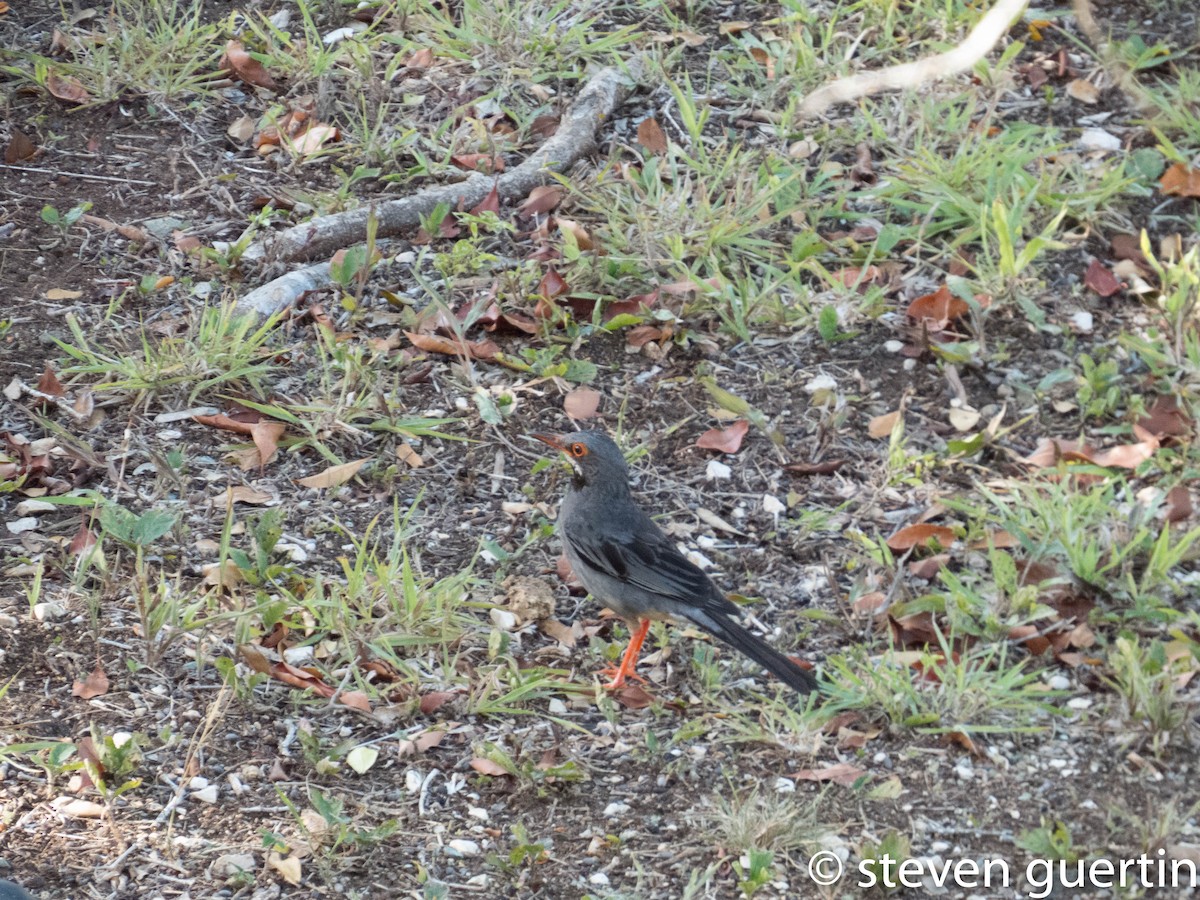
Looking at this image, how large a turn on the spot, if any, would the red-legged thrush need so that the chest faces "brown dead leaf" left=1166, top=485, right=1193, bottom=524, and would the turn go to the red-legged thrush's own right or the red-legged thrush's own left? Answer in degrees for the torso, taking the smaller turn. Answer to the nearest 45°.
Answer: approximately 180°

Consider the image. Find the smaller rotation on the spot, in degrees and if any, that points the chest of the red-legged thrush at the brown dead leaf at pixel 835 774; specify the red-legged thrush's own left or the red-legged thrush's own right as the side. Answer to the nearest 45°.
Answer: approximately 135° to the red-legged thrush's own left

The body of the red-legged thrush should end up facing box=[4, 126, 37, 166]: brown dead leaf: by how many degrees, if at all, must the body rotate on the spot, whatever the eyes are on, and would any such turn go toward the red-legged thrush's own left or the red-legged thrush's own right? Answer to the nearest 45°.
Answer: approximately 45° to the red-legged thrush's own right

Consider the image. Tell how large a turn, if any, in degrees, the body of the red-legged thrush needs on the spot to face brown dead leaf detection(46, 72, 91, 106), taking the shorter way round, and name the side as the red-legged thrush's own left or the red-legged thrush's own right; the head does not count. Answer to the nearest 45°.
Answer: approximately 45° to the red-legged thrush's own right

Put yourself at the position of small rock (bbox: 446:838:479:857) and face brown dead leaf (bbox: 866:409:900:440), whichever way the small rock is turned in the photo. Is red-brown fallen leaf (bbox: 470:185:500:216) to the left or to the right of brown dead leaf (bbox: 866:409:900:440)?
left

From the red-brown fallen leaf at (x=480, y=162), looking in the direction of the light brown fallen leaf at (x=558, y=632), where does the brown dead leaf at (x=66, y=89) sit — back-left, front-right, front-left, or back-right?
back-right

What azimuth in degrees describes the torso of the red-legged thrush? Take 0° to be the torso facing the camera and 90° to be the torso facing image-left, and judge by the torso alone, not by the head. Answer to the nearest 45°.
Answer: approximately 90°

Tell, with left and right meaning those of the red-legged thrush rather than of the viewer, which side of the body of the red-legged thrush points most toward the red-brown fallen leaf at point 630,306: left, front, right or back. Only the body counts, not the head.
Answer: right

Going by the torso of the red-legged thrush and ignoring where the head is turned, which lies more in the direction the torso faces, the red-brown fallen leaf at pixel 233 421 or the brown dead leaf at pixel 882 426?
the red-brown fallen leaf

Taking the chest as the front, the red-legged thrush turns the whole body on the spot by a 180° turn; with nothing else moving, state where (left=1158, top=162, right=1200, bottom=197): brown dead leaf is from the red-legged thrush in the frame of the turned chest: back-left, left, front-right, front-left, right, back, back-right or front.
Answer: front-left

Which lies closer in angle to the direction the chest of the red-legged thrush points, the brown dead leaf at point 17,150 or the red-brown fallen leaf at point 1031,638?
the brown dead leaf

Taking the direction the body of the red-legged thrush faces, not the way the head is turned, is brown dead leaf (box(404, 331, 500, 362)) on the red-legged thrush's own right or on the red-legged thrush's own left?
on the red-legged thrush's own right
